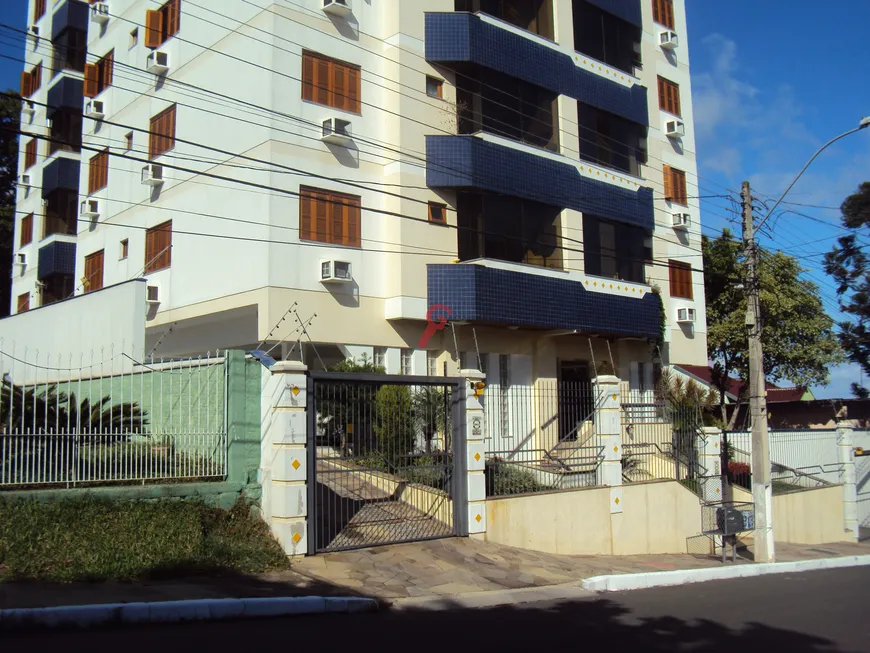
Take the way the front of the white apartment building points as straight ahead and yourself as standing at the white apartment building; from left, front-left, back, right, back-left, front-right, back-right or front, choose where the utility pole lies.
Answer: front

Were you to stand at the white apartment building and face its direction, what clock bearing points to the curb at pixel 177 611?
The curb is roughly at 2 o'clock from the white apartment building.

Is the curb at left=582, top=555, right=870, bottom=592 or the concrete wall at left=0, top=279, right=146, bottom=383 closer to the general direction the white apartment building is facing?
the curb

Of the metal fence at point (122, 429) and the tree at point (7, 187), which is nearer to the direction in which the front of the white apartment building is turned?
the metal fence

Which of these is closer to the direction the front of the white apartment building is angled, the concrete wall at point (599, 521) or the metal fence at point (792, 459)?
the concrete wall

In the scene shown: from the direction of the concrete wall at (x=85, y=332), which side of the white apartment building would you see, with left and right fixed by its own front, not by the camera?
right

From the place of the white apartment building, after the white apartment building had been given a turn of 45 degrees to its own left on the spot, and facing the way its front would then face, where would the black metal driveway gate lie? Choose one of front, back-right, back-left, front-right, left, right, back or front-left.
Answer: right

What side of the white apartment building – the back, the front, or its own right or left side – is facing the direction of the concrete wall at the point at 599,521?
front

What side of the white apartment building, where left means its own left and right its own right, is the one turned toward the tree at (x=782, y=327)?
left

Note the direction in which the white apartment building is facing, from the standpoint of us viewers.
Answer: facing the viewer and to the right of the viewer

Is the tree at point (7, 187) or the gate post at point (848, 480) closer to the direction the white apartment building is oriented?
the gate post
